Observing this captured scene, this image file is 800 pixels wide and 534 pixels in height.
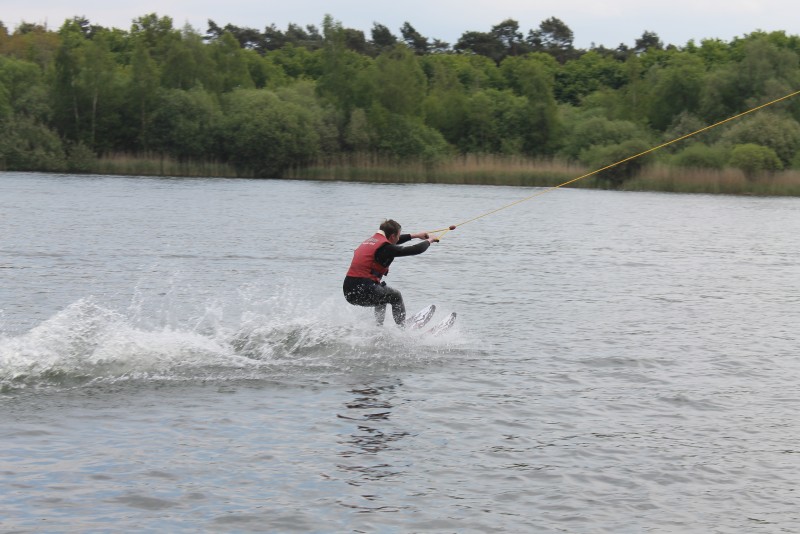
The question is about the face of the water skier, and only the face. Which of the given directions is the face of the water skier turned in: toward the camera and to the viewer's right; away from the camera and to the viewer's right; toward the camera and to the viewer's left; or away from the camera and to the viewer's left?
away from the camera and to the viewer's right

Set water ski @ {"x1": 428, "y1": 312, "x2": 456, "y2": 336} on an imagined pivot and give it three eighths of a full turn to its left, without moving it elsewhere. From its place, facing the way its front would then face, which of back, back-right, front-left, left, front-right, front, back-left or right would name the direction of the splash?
left

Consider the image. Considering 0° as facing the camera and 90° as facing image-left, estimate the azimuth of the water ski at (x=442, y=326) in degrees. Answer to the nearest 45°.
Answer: approximately 270°

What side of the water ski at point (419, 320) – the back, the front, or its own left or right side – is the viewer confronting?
right
